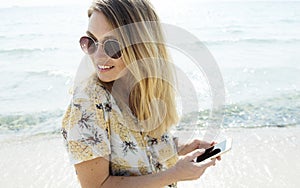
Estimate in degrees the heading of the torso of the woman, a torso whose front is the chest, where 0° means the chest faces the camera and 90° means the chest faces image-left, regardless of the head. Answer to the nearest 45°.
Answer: approximately 315°

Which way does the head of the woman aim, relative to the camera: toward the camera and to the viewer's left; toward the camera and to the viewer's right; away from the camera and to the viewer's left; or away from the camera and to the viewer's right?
toward the camera and to the viewer's left
